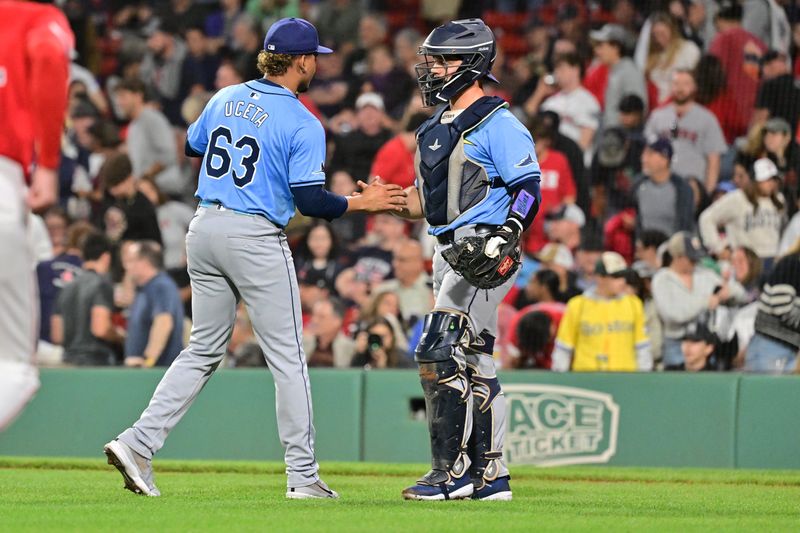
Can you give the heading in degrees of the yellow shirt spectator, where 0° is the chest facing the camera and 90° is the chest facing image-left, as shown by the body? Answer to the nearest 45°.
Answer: approximately 0°

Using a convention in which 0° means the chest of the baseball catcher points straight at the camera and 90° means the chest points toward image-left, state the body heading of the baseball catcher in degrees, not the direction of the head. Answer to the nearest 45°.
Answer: approximately 45°

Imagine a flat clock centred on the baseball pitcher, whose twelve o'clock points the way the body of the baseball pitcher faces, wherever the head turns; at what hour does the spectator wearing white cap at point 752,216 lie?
The spectator wearing white cap is roughly at 12 o'clock from the baseball pitcher.

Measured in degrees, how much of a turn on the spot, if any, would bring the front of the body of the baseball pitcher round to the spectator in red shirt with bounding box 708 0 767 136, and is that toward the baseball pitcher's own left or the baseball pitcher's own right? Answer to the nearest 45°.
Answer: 0° — they already face them

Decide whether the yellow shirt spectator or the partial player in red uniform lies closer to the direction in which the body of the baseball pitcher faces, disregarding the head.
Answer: the yellow shirt spectator

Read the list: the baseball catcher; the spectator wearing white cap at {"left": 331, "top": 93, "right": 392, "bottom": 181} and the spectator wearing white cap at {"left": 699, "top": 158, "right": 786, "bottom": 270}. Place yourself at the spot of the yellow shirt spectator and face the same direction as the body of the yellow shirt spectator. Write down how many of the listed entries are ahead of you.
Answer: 1

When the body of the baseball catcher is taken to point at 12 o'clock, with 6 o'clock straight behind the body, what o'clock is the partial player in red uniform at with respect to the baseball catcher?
The partial player in red uniform is roughly at 10 o'clock from the baseball catcher.

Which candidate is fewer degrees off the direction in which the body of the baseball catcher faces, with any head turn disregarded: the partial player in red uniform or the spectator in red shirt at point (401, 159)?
the partial player in red uniform

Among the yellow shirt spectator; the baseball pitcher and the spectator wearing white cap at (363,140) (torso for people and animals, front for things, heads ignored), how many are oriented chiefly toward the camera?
2

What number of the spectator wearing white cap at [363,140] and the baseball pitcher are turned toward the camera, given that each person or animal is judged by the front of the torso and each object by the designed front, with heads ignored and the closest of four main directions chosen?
1

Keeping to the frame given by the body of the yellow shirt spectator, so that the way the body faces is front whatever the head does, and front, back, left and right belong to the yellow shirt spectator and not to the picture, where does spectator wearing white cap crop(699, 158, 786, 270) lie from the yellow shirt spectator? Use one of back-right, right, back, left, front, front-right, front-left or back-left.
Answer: back-left

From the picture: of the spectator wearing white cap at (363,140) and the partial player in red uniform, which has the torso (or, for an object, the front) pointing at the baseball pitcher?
the spectator wearing white cap
